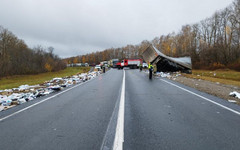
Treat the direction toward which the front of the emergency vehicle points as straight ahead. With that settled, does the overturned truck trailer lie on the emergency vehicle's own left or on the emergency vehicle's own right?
on the emergency vehicle's own left
